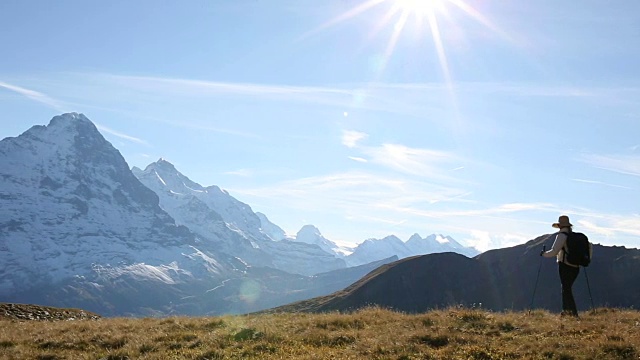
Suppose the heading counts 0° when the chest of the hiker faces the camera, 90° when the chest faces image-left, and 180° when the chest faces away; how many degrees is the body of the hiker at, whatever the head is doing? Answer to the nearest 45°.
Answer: approximately 90°
